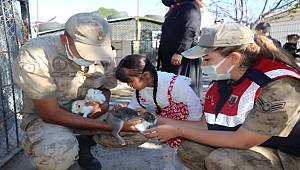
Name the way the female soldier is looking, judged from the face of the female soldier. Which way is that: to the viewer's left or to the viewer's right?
to the viewer's left

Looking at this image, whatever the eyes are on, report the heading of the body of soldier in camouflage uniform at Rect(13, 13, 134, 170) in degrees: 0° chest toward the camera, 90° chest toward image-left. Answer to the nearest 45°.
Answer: approximately 315°

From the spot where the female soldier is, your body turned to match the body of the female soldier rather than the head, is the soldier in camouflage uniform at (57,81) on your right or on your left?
on your right

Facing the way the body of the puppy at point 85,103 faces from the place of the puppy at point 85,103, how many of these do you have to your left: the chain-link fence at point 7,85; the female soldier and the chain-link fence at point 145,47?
1

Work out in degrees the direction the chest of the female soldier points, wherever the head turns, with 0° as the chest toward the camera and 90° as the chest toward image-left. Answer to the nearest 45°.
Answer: approximately 45°

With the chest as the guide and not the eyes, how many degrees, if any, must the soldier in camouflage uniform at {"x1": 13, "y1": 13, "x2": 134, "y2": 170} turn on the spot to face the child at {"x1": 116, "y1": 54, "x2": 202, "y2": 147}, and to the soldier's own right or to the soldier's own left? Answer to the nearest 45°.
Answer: approximately 45° to the soldier's own left
